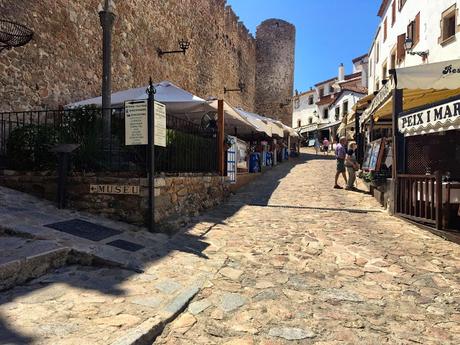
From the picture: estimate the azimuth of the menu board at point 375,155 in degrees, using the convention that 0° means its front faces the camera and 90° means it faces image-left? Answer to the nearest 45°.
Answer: approximately 45°

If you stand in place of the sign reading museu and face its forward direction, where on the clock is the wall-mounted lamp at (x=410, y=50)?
The wall-mounted lamp is roughly at 8 o'clock from the sign reading museu.

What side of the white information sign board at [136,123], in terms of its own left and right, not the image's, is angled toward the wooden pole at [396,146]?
left

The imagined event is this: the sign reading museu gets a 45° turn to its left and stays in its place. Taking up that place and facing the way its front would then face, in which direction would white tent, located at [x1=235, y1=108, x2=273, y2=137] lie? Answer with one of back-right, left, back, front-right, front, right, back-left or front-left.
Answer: left

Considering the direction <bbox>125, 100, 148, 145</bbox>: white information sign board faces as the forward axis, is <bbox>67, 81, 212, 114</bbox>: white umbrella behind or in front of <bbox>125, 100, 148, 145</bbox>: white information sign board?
behind

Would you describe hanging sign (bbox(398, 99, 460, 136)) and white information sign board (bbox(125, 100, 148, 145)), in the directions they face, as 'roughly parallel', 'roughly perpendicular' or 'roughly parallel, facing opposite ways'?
roughly perpendicular

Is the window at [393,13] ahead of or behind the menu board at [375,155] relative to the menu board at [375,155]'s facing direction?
behind

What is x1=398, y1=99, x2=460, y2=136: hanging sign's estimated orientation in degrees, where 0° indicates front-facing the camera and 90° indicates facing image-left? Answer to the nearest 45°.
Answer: approximately 45°

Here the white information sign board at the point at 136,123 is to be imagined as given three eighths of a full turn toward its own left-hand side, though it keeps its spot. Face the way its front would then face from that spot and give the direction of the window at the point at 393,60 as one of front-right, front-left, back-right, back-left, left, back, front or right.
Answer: front

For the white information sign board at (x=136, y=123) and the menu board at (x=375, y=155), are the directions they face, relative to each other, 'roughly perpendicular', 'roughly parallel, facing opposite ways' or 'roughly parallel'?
roughly perpendicular

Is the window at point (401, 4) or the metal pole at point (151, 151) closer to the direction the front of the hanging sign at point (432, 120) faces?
the metal pole

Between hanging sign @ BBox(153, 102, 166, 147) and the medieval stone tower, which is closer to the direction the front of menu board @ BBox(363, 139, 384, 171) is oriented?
the hanging sign
